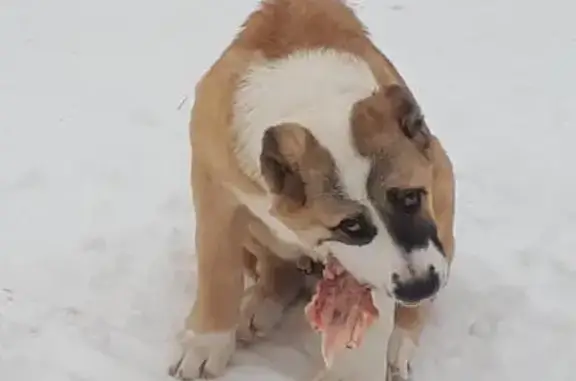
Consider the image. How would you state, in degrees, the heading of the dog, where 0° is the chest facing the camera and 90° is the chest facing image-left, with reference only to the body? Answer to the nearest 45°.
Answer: approximately 0°
